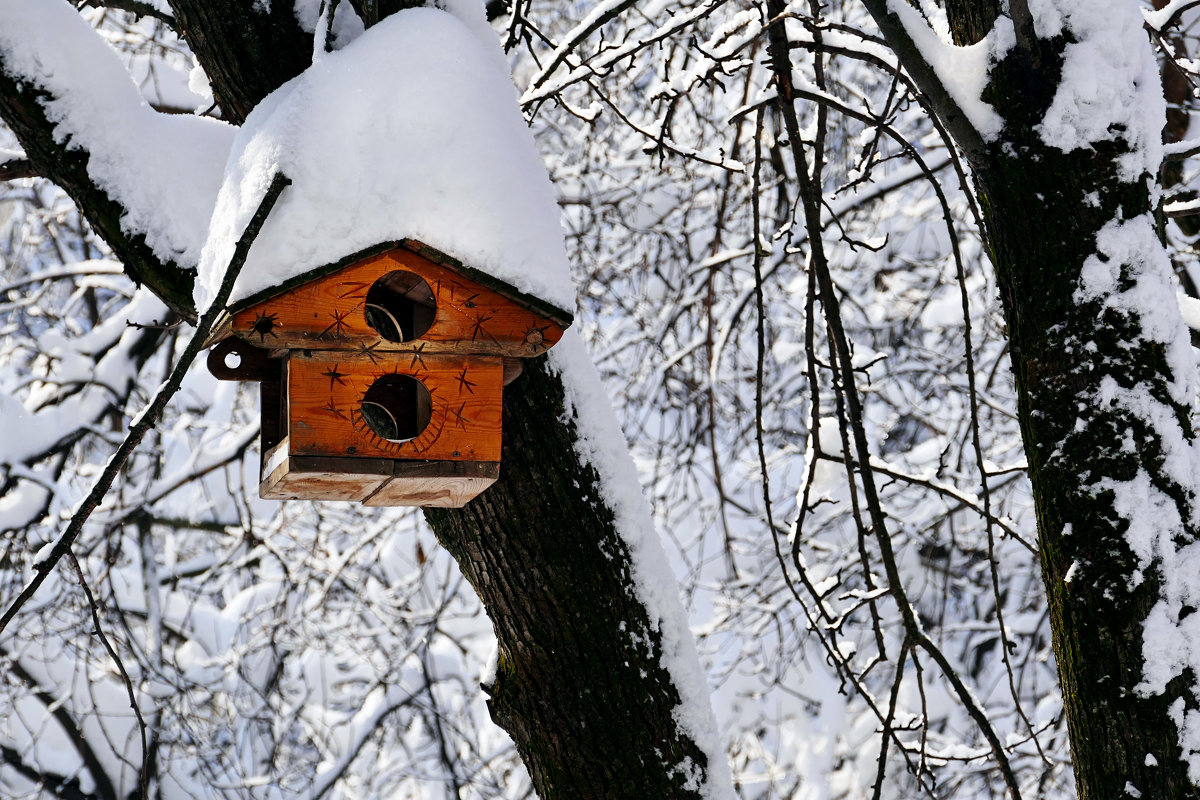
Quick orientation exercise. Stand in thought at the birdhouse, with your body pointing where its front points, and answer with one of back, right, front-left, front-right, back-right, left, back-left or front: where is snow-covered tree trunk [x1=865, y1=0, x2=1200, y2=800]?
left

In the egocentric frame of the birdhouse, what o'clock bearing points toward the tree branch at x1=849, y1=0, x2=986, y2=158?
The tree branch is roughly at 10 o'clock from the birdhouse.

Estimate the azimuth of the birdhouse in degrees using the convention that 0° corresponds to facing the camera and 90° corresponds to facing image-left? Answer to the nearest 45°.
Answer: approximately 0°
